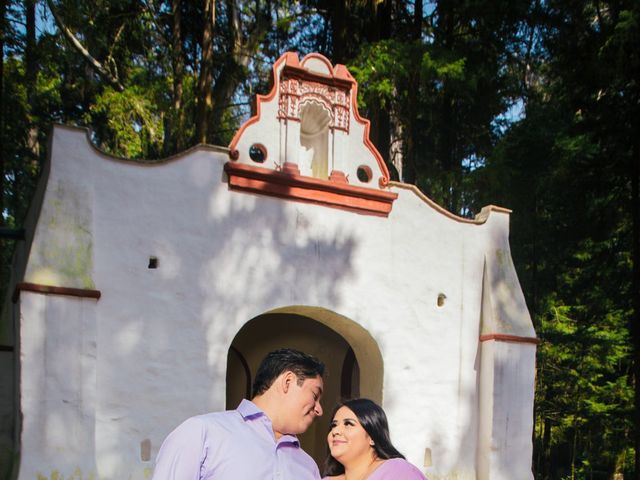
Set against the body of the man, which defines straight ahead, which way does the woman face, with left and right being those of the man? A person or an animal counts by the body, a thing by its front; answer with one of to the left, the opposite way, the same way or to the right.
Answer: to the right

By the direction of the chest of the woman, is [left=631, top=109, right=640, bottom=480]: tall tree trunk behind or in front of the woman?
behind

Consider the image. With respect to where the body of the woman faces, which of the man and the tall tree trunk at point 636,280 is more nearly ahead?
the man

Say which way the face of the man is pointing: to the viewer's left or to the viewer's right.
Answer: to the viewer's right

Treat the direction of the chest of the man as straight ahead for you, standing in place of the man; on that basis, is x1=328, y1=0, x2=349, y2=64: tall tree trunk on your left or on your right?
on your left

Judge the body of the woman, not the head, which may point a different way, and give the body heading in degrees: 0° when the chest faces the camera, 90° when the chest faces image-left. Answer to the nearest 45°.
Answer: approximately 45°

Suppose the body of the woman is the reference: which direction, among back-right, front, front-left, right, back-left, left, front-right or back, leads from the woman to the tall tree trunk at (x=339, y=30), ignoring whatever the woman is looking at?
back-right

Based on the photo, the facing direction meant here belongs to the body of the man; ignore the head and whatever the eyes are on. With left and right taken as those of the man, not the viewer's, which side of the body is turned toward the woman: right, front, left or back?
left

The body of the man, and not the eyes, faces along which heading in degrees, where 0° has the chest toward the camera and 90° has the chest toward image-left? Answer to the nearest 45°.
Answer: approximately 315°

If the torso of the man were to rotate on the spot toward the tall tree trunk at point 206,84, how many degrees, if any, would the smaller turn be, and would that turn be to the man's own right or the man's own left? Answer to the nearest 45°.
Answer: approximately 135° to the man's own left
